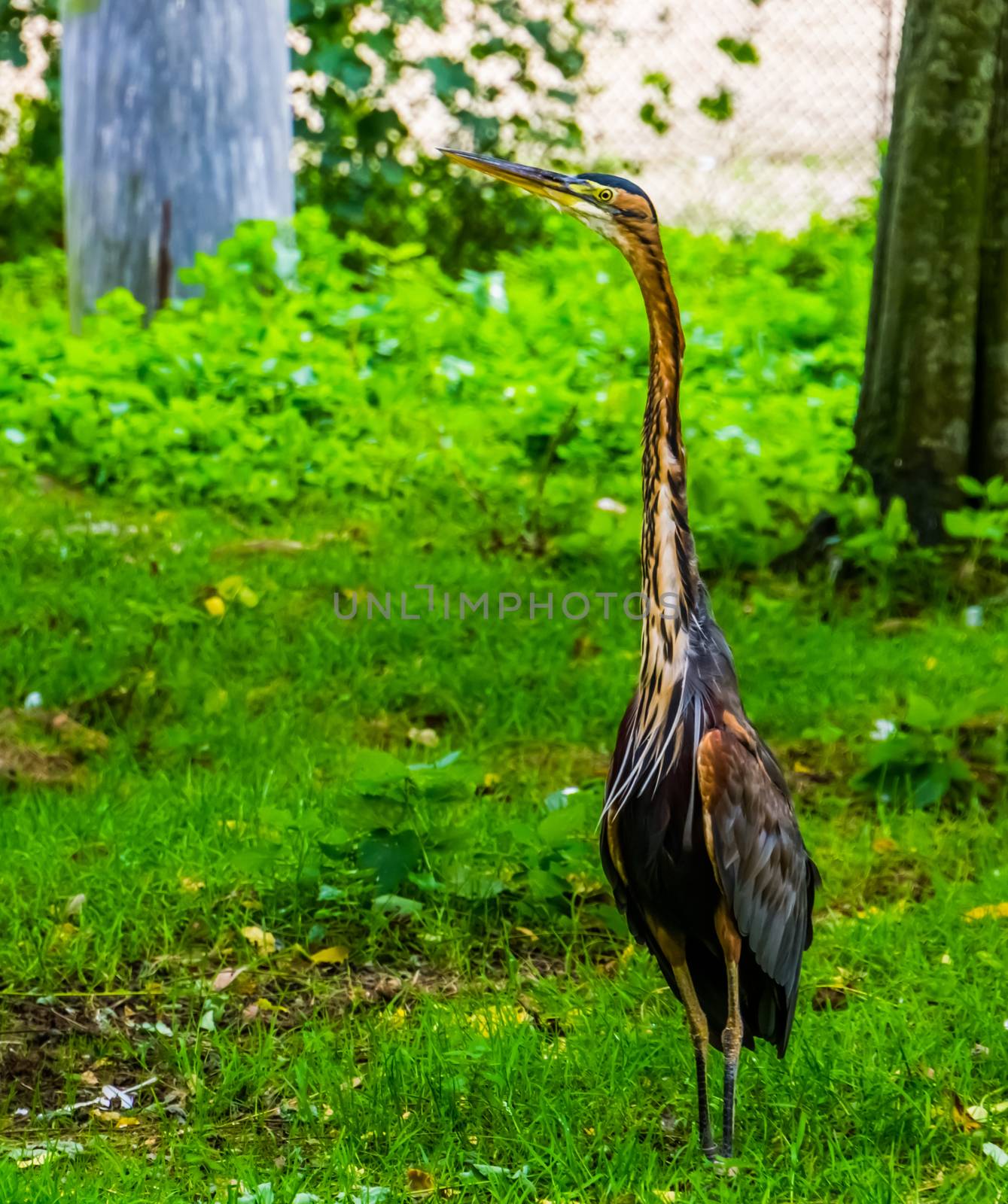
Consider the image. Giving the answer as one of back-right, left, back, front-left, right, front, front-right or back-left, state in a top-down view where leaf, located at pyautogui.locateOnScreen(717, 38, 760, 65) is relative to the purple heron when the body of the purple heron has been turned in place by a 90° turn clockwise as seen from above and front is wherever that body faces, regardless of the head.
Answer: front-right

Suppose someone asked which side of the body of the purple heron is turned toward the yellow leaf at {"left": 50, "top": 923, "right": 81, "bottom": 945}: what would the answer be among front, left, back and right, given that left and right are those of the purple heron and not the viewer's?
right

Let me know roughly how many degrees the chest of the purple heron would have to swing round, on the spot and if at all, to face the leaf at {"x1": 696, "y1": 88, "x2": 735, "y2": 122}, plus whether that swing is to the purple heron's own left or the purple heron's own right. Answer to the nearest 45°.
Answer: approximately 135° to the purple heron's own right

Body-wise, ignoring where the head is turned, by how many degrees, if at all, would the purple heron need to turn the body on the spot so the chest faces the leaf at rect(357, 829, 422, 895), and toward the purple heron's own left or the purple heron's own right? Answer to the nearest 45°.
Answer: approximately 90° to the purple heron's own right

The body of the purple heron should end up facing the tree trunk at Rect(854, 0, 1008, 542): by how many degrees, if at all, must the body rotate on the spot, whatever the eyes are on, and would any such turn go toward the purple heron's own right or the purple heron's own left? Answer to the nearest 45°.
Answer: approximately 135° to the purple heron's own right

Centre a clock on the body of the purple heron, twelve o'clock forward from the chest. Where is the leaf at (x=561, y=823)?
The leaf is roughly at 4 o'clock from the purple heron.

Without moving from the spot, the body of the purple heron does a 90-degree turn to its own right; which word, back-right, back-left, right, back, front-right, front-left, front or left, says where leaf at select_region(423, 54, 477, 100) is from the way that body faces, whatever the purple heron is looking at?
front-right

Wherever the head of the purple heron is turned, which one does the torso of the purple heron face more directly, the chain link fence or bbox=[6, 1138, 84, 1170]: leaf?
the leaf

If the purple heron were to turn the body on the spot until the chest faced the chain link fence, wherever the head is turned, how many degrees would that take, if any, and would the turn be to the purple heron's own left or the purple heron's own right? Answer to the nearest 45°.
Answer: approximately 135° to the purple heron's own right

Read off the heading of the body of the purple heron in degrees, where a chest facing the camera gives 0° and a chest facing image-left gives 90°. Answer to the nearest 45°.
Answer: approximately 45°
